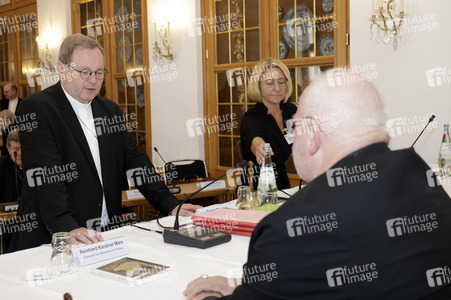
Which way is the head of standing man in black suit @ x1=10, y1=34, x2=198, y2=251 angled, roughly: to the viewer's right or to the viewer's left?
to the viewer's right

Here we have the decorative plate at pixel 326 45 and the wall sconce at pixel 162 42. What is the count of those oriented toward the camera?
2

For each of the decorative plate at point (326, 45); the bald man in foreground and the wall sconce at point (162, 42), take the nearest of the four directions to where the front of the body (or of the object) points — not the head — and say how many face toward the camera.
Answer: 2

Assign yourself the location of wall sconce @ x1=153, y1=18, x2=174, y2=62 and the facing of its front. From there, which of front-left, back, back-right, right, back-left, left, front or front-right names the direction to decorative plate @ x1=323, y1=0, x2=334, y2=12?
front-left

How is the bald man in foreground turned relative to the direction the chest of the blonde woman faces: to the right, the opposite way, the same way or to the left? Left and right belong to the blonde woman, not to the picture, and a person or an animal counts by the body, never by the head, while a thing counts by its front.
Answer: the opposite way

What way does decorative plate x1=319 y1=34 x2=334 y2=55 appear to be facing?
toward the camera

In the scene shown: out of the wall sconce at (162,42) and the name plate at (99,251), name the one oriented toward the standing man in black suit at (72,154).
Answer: the wall sconce

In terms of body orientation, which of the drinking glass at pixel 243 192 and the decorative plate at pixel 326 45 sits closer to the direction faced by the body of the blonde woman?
the drinking glass

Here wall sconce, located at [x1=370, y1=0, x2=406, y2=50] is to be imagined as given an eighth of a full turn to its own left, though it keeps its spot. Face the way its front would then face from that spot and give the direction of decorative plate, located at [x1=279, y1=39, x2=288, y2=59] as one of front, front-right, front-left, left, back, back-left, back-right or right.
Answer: back-right

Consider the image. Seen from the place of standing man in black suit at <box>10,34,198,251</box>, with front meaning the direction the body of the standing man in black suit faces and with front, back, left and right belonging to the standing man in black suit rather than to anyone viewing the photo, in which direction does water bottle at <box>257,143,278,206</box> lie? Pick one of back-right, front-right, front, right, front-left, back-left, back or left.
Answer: front-left

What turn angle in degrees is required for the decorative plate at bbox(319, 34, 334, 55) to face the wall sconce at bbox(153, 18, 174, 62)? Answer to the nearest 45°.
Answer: approximately 135° to its right

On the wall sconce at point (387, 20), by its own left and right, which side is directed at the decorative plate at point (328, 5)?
right

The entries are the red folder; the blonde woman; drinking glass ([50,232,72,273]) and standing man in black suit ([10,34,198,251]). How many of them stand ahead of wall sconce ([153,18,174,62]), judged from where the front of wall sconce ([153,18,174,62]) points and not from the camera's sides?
4

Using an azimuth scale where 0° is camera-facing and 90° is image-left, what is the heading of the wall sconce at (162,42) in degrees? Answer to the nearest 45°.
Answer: approximately 0°

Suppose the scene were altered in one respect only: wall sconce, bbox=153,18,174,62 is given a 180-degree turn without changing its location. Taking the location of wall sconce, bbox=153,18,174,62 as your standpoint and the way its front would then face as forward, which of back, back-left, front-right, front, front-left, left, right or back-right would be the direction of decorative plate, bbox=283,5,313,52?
back-right

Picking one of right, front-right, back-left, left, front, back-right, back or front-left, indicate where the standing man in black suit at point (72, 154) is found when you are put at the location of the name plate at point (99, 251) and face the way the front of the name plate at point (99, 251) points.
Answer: back-left

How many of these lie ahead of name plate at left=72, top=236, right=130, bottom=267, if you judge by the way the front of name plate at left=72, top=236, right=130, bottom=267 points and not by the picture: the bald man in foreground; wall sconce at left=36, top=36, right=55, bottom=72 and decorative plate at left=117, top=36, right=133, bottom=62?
1
